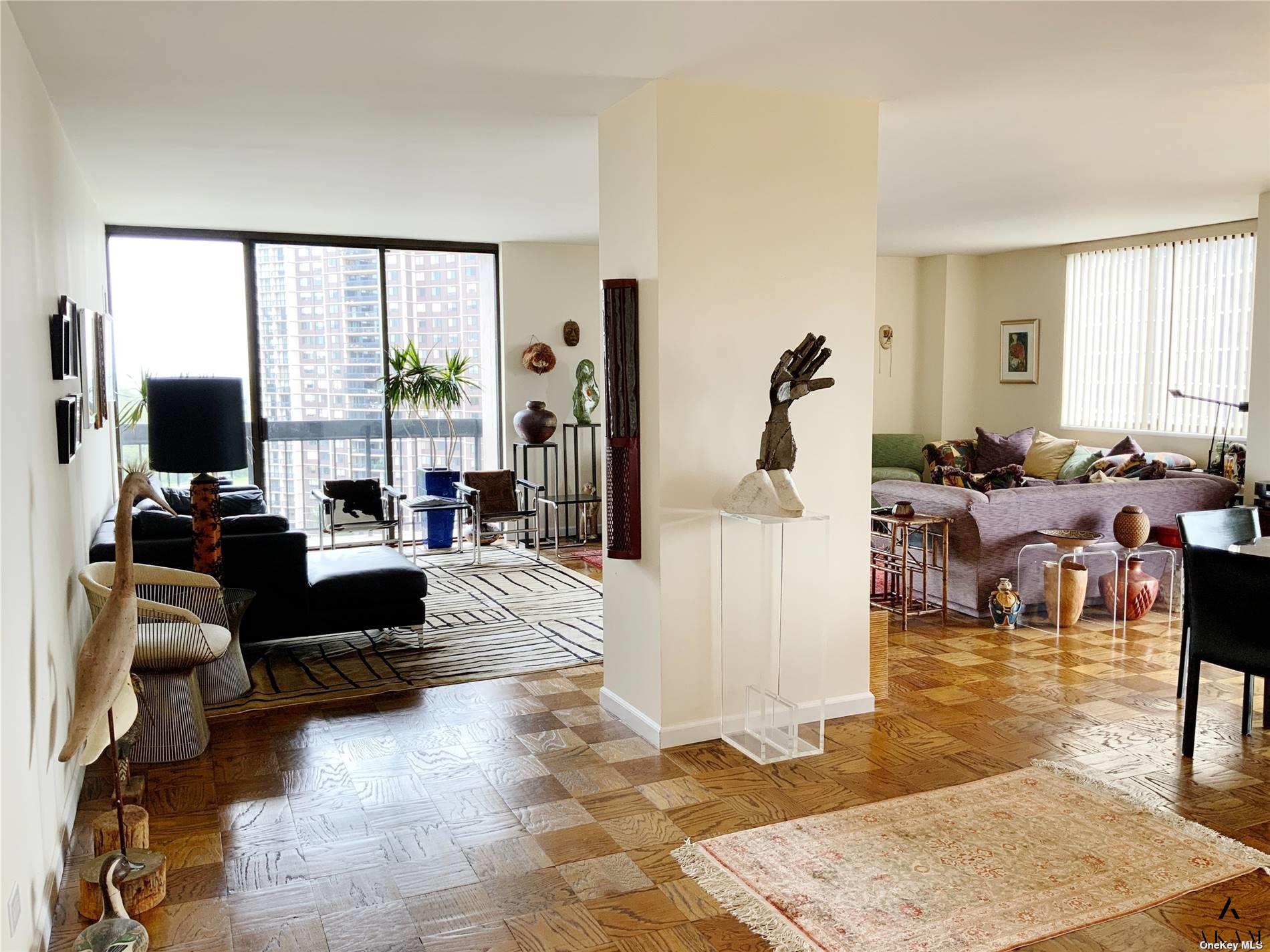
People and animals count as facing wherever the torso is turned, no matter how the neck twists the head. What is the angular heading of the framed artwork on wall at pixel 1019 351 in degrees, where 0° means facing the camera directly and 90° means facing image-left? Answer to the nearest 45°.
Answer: approximately 45°

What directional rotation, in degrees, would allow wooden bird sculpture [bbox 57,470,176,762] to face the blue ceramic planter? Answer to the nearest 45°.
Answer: approximately 45° to its left

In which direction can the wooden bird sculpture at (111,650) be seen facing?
to the viewer's right

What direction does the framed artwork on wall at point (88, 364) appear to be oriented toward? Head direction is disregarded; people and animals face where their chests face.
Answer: to the viewer's right

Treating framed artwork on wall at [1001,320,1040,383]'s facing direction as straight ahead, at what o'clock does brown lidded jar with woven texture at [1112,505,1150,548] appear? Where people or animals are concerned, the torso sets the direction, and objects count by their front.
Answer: The brown lidded jar with woven texture is roughly at 10 o'clock from the framed artwork on wall.

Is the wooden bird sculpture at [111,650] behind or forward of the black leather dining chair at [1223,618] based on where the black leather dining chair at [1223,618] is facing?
behind

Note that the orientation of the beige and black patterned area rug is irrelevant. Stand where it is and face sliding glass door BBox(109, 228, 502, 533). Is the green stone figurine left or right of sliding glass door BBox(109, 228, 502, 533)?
right

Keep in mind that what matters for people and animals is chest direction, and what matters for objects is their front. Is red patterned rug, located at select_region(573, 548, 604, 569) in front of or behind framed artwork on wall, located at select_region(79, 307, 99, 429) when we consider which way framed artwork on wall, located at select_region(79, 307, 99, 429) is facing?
in front

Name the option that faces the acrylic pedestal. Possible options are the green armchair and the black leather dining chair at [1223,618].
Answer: the green armchair

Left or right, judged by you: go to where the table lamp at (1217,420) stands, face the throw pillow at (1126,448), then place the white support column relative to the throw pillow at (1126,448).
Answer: left

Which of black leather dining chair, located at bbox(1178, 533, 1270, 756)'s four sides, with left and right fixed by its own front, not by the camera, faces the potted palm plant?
left

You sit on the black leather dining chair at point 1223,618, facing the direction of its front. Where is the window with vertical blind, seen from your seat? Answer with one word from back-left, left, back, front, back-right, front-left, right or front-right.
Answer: front-left

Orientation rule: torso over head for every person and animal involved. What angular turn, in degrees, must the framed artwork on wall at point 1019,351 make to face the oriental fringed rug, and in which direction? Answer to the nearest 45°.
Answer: approximately 45° to its left

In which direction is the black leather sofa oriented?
to the viewer's right

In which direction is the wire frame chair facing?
to the viewer's right
